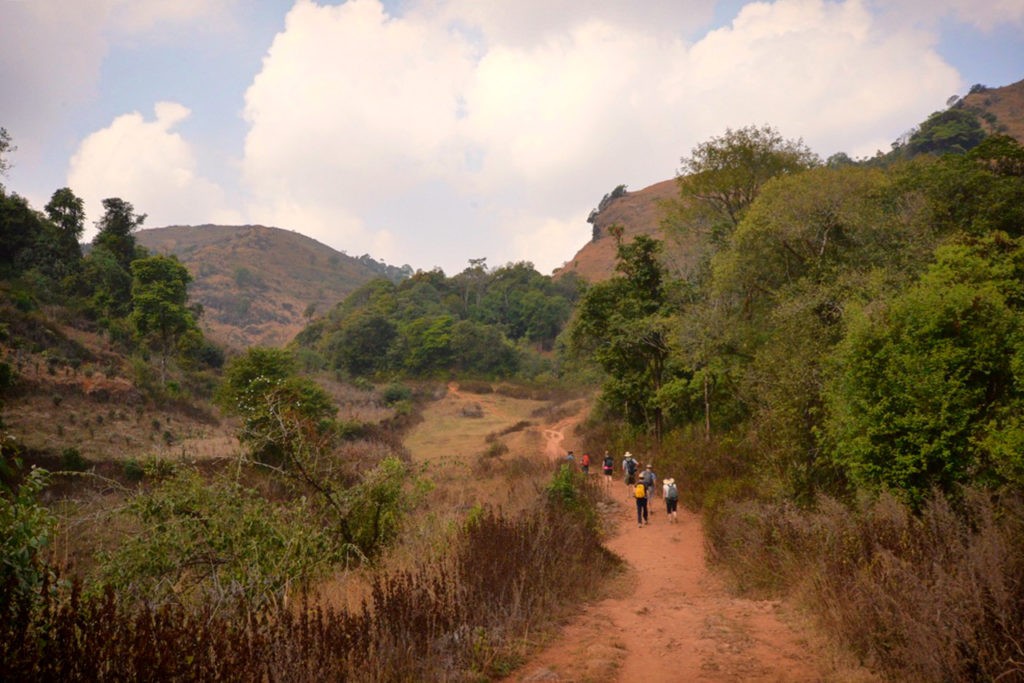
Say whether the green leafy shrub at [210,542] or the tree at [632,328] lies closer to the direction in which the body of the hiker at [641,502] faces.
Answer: the tree

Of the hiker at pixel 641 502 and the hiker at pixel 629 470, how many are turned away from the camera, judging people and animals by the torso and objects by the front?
2

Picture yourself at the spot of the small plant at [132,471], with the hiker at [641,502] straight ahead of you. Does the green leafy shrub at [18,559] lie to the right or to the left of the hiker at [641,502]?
right

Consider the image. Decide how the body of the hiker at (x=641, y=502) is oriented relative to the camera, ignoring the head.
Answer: away from the camera

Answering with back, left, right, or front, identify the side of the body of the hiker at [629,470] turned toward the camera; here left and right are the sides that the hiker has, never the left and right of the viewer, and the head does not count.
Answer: back

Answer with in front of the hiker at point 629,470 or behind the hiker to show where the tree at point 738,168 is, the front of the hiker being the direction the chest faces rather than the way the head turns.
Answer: in front

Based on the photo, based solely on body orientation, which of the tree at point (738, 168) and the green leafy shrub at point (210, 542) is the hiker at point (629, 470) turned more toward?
the tree

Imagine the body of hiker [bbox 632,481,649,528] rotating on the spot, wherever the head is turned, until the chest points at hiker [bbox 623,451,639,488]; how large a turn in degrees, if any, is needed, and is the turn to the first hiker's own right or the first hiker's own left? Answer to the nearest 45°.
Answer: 0° — they already face them
